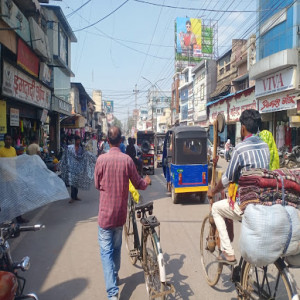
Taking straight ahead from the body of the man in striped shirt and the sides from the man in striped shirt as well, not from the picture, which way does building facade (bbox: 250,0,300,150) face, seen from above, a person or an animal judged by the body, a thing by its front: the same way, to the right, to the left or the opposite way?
to the left

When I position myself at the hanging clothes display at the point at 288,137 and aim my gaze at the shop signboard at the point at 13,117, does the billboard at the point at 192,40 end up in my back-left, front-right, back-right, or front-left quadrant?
back-right

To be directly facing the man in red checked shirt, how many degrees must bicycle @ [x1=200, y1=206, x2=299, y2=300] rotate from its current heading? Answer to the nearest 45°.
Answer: approximately 45° to its left

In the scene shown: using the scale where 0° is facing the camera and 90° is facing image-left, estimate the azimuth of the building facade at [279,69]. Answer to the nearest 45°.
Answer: approximately 45°
